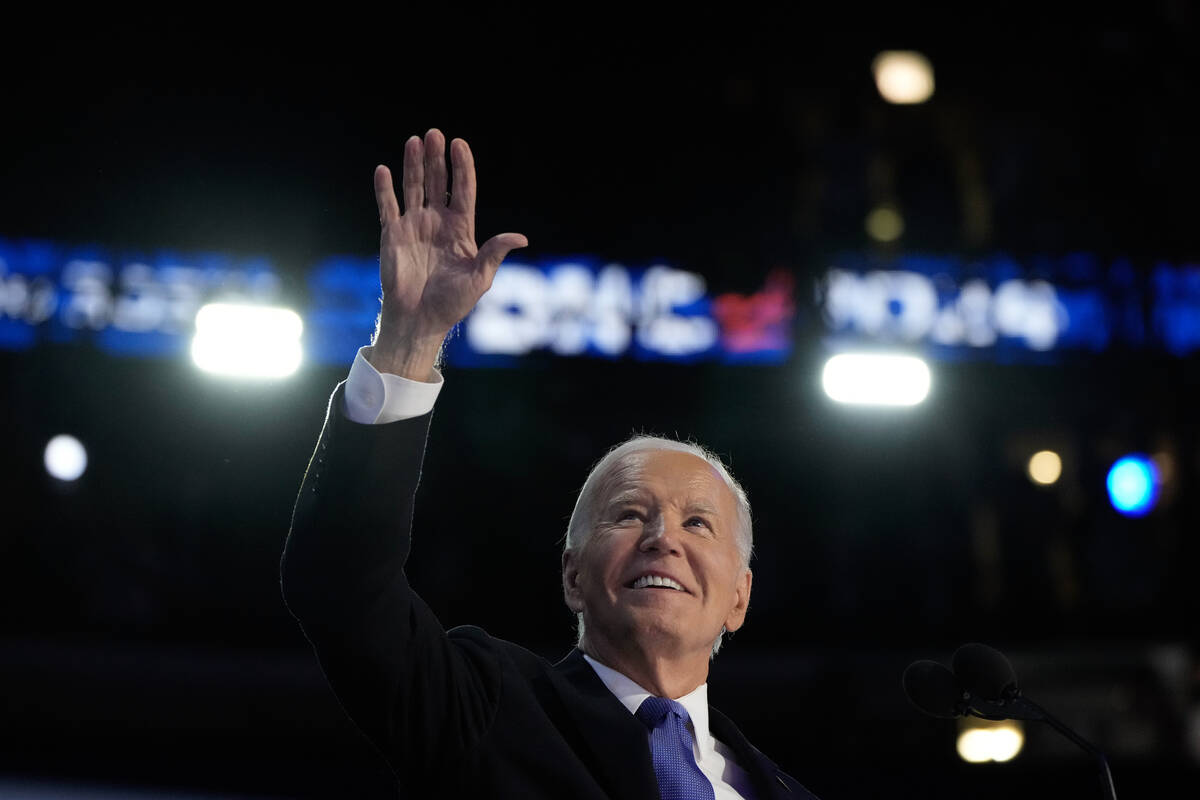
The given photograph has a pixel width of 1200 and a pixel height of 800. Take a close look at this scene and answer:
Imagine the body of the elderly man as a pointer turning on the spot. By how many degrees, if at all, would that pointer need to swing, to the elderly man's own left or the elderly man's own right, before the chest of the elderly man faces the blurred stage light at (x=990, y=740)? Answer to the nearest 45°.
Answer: approximately 90° to the elderly man's own left

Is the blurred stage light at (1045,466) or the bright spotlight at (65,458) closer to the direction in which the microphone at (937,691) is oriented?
the bright spotlight

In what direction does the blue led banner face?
toward the camera

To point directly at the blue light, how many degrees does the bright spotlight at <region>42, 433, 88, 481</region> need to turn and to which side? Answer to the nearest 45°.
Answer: approximately 45° to its left

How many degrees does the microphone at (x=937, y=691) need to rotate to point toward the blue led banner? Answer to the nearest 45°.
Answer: approximately 90° to its right

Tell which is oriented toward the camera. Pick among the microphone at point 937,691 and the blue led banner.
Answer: the blue led banner

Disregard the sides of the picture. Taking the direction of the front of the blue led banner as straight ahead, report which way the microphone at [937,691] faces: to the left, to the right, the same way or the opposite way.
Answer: to the right

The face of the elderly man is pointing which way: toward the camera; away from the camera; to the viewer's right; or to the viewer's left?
toward the camera

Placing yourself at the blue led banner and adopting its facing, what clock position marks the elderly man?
The elderly man is roughly at 12 o'clock from the blue led banner.

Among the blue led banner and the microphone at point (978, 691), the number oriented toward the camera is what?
1

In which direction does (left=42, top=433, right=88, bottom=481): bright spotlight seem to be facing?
toward the camera

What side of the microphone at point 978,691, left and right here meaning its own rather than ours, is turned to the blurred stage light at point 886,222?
right

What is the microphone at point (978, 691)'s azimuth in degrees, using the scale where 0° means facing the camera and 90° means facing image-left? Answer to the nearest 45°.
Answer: approximately 90°

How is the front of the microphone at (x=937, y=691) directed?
to the viewer's left

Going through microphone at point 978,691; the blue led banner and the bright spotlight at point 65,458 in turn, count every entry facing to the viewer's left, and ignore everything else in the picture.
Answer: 1

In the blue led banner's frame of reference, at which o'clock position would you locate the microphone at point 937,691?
The microphone is roughly at 12 o'clock from the blue led banner.

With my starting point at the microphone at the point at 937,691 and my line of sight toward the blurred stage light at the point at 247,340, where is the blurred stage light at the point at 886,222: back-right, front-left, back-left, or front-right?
front-right

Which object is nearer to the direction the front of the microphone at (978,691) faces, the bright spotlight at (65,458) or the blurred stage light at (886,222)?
the bright spotlight
